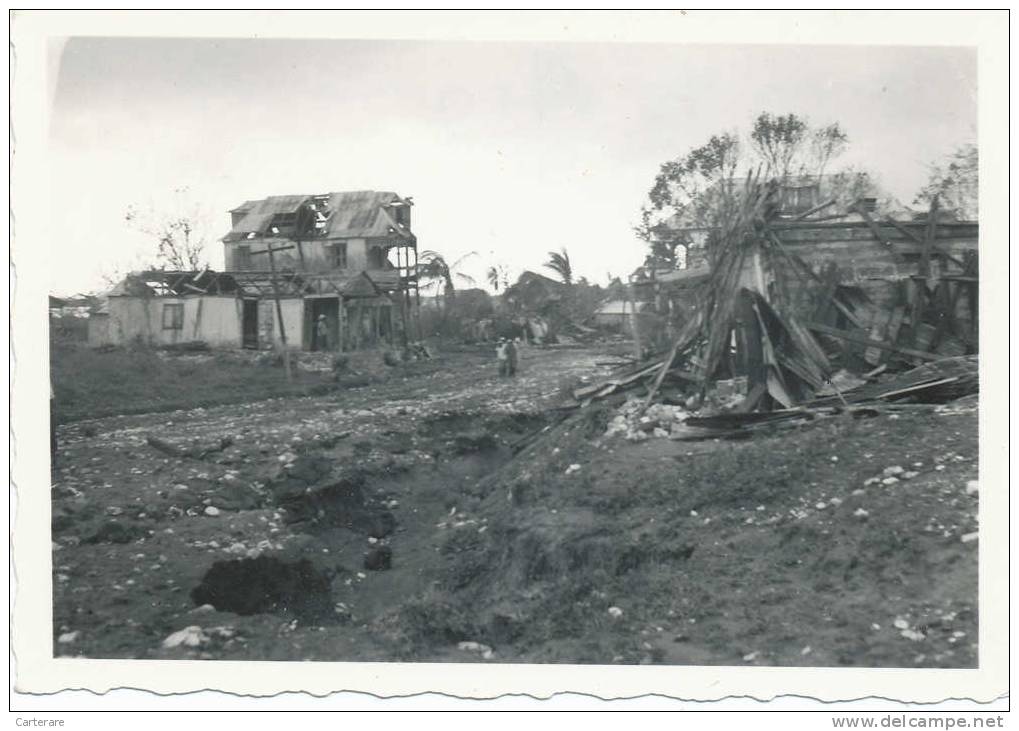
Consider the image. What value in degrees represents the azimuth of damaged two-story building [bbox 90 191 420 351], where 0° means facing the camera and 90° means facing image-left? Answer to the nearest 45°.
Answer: approximately 0°

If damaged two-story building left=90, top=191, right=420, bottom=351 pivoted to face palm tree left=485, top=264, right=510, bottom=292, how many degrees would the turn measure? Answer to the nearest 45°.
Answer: approximately 90° to its left

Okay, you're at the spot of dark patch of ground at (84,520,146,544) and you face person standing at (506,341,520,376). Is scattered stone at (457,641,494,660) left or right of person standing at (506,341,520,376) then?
right

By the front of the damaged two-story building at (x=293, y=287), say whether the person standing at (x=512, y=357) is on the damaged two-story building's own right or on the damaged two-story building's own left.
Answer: on the damaged two-story building's own left

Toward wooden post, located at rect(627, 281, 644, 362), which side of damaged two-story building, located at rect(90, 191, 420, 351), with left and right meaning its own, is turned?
left

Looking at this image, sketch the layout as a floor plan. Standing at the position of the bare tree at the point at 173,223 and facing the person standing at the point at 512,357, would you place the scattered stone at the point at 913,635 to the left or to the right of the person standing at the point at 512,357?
right

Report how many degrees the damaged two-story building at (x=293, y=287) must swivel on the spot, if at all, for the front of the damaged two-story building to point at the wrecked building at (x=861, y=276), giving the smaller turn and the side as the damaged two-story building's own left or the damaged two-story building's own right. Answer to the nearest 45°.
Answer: approximately 90° to the damaged two-story building's own left

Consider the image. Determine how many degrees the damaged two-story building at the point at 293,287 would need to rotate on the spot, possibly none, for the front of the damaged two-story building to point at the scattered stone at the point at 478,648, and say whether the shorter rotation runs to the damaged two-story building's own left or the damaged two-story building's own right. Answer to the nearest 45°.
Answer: approximately 45° to the damaged two-story building's own left
